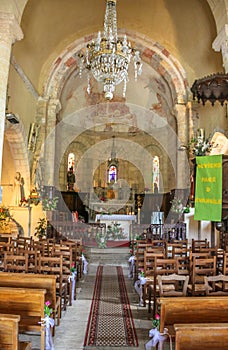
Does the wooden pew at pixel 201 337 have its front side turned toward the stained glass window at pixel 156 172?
yes

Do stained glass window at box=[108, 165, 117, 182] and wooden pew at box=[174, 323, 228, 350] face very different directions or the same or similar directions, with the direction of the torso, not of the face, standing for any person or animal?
very different directions

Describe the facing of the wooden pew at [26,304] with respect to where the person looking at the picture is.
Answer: facing away from the viewer

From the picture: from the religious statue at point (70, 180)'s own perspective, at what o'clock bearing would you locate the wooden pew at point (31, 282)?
The wooden pew is roughly at 12 o'clock from the religious statue.

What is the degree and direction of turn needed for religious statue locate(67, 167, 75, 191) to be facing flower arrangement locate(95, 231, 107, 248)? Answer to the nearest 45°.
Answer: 0° — it already faces it

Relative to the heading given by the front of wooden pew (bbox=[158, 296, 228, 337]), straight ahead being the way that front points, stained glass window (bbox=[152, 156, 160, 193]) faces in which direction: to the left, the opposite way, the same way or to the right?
the opposite way

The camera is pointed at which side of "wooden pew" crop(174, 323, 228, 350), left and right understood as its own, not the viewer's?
back

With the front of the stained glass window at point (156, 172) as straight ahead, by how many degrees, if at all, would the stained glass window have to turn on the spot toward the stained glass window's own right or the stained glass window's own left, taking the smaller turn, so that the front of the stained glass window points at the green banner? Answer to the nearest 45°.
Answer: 0° — it already faces it

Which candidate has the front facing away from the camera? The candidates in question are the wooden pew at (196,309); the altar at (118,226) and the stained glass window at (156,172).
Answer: the wooden pew

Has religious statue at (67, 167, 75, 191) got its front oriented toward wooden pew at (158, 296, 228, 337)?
yes

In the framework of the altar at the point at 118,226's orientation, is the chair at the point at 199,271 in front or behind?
in front
